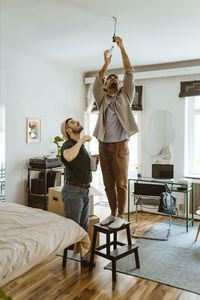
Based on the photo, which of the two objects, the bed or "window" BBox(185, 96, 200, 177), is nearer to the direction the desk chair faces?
the window

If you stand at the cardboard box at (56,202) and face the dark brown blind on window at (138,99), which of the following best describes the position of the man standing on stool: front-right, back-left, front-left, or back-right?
back-right

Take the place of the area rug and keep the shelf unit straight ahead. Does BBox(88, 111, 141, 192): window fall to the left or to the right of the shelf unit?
right

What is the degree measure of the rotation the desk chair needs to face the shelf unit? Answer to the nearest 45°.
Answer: approximately 90° to its left

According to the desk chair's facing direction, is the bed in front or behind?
behind

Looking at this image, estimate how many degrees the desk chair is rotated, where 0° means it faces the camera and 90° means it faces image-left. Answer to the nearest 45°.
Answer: approximately 180°

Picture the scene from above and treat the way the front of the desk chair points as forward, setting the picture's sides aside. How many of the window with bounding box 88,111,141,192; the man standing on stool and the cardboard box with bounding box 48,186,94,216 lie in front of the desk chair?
1

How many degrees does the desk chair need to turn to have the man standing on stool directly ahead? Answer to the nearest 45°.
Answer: approximately 180°

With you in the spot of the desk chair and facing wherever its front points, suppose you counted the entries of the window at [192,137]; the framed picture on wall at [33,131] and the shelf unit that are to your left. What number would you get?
2

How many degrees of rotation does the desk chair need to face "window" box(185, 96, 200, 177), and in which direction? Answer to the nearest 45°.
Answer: approximately 45° to its right

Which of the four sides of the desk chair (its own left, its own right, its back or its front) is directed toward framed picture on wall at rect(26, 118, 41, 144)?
left
